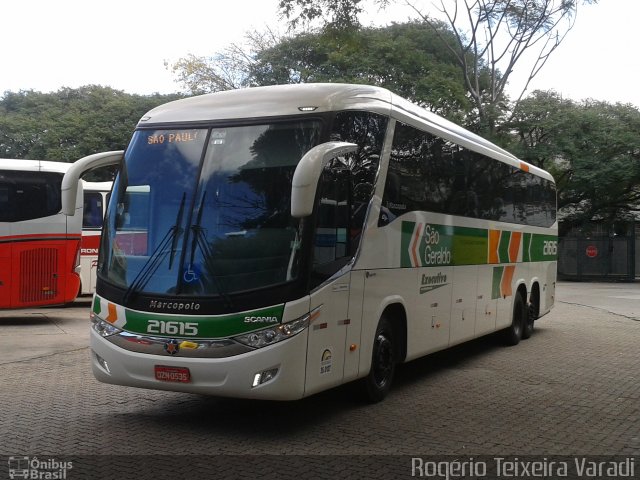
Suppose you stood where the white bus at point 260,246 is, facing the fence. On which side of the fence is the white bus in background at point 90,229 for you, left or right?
left

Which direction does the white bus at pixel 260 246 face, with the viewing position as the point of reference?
facing the viewer and to the left of the viewer

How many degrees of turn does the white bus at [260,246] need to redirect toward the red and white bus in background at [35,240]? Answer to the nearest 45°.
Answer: approximately 90° to its right

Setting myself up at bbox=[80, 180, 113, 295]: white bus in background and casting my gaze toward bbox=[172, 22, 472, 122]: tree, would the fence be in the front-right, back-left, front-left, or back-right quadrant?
front-right

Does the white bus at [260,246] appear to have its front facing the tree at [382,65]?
no

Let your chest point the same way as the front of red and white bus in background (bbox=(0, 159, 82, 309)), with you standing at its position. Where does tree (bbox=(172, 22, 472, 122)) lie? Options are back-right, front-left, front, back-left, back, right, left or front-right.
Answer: back-right

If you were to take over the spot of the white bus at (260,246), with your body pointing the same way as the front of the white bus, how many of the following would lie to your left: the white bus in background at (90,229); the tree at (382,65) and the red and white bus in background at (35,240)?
0

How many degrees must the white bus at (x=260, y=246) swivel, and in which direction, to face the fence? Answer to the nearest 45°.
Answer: approximately 180°

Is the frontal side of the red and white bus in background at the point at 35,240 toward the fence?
no

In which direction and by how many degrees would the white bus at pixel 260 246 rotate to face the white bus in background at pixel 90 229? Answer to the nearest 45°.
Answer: approximately 90° to its right

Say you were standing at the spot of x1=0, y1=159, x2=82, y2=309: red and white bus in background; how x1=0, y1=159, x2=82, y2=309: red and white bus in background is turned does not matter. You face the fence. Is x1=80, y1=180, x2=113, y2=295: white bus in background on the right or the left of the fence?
left
